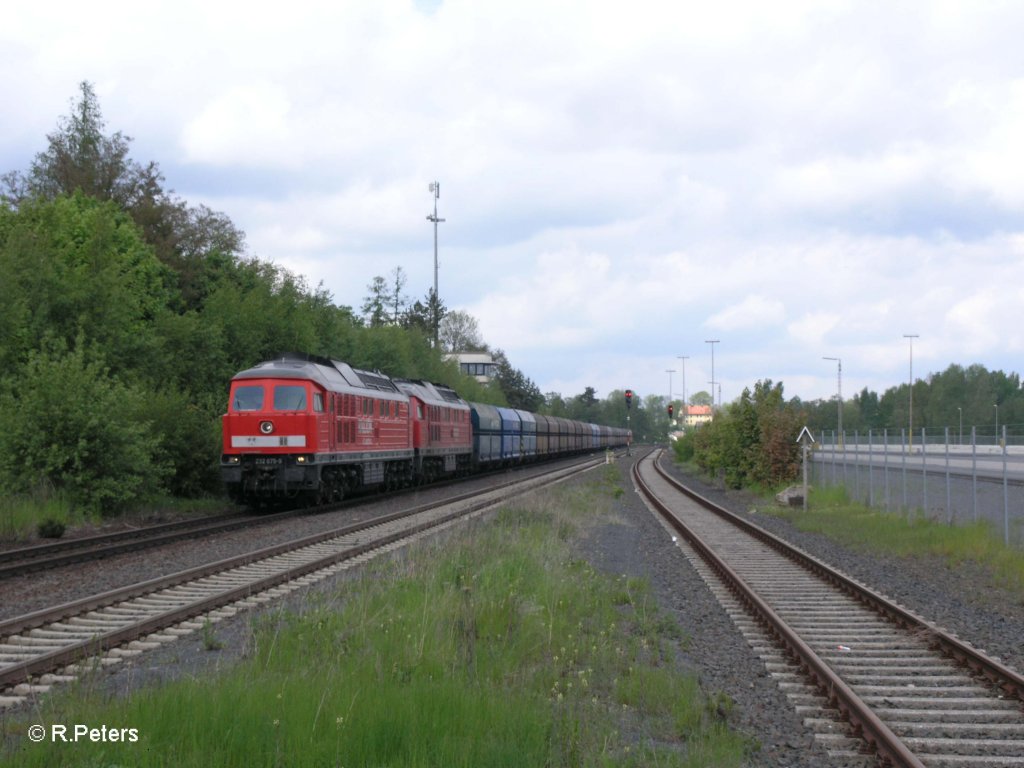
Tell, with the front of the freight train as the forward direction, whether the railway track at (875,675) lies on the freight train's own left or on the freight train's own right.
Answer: on the freight train's own left

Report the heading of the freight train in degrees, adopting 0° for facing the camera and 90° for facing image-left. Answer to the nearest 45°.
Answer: approximately 45°

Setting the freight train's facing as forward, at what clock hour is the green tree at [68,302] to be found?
The green tree is roughly at 2 o'clock from the freight train.

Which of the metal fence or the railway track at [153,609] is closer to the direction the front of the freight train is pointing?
the railway track

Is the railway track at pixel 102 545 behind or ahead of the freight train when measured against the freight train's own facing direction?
ahead

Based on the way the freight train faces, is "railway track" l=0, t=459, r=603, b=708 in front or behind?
in front

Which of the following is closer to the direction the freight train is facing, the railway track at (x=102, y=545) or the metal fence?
the railway track

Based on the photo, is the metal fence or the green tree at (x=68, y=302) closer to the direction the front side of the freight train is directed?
the green tree

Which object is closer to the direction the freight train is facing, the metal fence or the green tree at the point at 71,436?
the green tree
